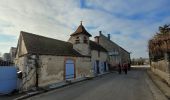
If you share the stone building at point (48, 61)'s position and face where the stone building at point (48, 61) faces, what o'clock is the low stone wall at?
The low stone wall is roughly at 11 o'clock from the stone building.

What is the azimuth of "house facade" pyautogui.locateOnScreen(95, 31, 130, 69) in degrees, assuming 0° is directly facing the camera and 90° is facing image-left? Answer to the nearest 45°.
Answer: approximately 315°

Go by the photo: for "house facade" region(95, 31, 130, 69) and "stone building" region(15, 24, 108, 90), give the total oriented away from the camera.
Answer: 0

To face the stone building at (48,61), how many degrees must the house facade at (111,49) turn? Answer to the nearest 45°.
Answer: approximately 45° to its right

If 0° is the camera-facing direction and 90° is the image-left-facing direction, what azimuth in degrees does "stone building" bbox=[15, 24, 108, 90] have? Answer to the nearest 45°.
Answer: approximately 315°

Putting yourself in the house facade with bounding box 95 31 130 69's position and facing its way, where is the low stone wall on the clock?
The low stone wall is roughly at 1 o'clock from the house facade.

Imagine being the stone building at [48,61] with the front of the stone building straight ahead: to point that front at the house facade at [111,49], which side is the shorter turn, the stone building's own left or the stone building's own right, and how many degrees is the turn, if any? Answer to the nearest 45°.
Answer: approximately 90° to the stone building's own left

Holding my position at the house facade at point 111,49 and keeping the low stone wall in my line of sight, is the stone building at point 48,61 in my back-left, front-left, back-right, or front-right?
front-right
